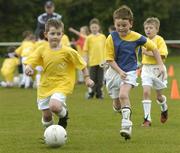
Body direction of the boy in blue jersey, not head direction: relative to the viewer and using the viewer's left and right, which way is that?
facing the viewer

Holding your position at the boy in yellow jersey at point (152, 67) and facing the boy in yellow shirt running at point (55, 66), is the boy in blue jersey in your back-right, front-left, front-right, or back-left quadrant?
front-left

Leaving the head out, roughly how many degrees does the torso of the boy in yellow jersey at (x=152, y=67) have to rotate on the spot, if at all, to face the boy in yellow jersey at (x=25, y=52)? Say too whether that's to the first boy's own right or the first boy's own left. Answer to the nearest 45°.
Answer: approximately 90° to the first boy's own right

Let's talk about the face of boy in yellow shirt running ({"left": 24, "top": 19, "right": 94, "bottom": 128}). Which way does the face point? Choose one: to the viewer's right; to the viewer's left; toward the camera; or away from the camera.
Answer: toward the camera

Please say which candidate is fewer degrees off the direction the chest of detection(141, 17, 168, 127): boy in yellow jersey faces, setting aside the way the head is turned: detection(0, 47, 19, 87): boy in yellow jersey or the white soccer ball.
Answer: the white soccer ball

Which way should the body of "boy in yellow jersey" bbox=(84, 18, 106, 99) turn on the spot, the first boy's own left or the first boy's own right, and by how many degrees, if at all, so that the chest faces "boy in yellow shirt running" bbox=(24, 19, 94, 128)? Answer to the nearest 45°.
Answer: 0° — they already face them

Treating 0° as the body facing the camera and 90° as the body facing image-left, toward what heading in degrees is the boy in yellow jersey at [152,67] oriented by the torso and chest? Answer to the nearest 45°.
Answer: approximately 45°

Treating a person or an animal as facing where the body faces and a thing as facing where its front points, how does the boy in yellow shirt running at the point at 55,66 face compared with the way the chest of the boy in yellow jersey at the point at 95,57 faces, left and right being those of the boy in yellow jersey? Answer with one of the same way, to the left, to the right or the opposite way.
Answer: the same way

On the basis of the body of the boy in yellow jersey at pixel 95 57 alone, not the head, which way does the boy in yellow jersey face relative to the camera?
toward the camera

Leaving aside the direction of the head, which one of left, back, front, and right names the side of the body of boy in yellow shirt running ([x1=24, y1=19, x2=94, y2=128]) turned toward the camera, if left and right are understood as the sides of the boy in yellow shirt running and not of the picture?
front

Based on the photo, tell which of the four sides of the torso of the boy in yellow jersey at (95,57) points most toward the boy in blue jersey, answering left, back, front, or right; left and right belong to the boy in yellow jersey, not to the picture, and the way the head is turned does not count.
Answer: front

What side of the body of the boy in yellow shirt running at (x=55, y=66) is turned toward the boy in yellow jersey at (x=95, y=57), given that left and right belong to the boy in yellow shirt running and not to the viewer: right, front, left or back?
back

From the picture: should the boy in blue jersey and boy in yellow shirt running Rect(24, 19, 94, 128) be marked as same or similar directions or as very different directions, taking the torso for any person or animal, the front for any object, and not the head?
same or similar directions

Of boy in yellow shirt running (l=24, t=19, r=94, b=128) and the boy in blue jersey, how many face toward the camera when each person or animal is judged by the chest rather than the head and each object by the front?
2
